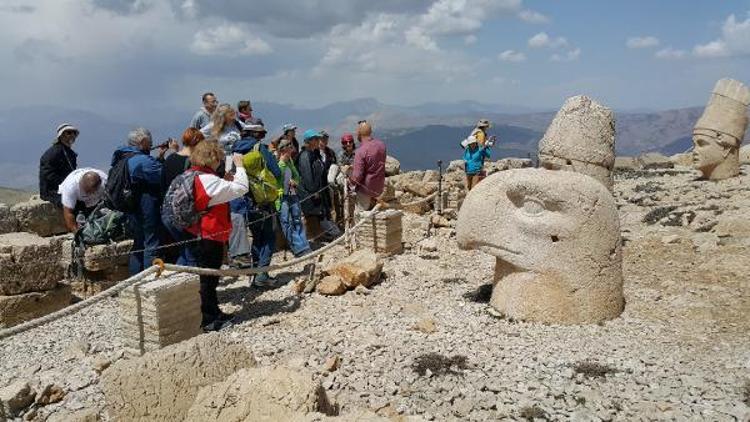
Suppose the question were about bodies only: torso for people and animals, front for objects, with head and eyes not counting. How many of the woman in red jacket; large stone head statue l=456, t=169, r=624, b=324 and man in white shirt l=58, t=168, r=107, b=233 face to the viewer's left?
1

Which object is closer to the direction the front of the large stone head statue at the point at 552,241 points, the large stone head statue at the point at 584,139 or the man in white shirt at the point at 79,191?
the man in white shirt

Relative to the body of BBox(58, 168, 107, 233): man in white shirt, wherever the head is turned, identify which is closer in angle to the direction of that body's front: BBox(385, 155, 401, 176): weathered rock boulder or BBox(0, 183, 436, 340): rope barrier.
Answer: the rope barrier

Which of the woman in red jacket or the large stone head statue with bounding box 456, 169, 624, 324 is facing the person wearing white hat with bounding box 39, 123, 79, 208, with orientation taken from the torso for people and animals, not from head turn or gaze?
the large stone head statue

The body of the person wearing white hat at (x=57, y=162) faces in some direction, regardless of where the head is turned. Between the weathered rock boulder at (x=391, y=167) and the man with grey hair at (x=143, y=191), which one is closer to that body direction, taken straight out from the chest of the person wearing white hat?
the man with grey hair

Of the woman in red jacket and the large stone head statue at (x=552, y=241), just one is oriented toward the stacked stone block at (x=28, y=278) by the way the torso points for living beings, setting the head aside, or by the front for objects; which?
the large stone head statue

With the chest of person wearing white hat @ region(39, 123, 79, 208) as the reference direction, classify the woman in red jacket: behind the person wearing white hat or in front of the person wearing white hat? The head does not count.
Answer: in front

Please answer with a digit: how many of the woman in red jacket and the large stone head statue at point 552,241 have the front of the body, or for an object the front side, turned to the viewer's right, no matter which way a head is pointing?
1

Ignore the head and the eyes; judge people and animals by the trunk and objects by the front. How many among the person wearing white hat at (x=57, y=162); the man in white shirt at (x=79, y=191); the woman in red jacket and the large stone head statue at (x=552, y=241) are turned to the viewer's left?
1

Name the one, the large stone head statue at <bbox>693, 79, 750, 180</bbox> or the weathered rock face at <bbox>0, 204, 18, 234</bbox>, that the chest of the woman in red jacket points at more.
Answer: the large stone head statue

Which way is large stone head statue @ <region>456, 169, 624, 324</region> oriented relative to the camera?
to the viewer's left

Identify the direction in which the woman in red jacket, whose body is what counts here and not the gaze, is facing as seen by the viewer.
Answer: to the viewer's right
